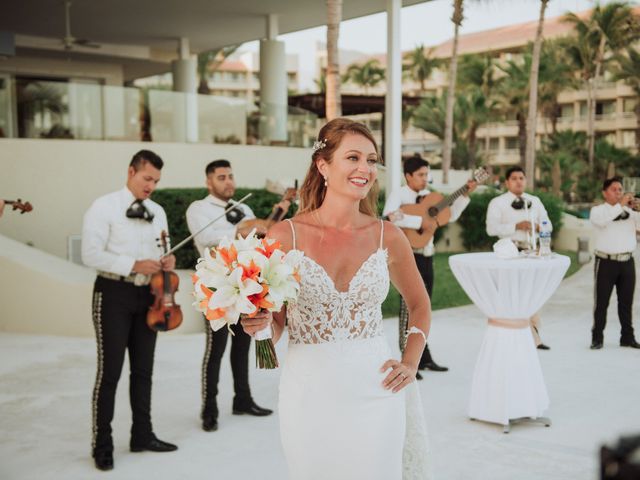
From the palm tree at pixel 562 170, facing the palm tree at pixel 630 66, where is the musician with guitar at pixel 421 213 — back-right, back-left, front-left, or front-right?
back-right

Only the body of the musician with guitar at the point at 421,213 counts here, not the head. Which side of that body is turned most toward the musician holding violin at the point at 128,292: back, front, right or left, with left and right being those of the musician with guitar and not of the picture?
right

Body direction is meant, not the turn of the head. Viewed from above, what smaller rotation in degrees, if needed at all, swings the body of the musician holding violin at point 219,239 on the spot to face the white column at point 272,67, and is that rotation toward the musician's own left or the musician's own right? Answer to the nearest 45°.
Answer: approximately 135° to the musician's own left

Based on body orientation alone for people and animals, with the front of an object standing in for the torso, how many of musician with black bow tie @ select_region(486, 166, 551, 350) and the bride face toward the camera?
2

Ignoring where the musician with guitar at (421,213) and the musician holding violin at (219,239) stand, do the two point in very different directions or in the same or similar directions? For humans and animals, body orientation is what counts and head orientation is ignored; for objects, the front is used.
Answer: same or similar directions

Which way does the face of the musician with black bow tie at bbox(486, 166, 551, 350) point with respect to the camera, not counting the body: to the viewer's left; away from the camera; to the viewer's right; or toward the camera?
toward the camera

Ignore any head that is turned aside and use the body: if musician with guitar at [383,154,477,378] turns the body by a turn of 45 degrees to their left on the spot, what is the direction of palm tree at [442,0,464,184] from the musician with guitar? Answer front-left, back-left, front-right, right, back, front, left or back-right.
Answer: left

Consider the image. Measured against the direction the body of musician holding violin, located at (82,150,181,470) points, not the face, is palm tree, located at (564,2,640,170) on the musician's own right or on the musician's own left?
on the musician's own left

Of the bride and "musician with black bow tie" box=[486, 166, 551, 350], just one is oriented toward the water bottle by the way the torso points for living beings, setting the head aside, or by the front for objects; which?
the musician with black bow tie

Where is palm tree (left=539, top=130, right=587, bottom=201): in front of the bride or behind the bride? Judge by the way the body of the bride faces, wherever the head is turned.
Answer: behind

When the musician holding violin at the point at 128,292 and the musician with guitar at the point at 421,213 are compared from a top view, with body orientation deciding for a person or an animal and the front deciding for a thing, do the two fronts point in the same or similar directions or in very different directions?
same or similar directions

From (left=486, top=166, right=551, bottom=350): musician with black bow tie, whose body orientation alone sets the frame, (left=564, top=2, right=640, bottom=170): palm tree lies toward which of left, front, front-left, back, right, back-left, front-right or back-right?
back

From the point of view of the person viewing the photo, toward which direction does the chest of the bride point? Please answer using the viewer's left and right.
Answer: facing the viewer

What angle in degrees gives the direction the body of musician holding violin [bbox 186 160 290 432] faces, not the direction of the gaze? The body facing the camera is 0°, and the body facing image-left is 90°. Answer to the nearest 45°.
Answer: approximately 315°

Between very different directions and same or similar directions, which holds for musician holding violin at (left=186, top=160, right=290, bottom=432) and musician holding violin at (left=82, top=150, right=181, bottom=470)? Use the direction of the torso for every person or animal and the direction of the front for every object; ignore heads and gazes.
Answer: same or similar directions

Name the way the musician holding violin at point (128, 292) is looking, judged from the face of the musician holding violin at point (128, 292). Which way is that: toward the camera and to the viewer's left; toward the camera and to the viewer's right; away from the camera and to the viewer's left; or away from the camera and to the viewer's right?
toward the camera and to the viewer's right

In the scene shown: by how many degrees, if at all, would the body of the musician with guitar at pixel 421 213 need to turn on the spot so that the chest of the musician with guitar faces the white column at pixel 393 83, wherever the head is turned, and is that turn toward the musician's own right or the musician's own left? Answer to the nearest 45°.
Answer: approximately 135° to the musician's own left

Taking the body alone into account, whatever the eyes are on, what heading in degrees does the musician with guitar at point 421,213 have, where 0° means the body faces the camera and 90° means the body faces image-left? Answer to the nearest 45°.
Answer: approximately 315°
